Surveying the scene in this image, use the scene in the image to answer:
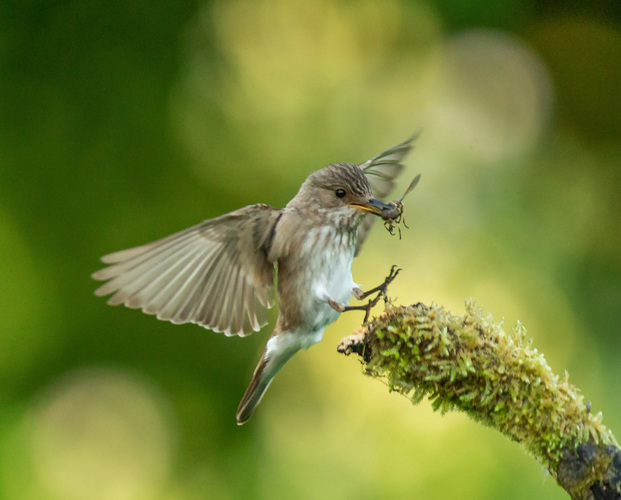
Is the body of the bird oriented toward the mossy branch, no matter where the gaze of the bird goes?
yes

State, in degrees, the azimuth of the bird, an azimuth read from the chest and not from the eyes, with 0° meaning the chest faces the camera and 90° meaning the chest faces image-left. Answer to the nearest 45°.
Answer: approximately 315°
